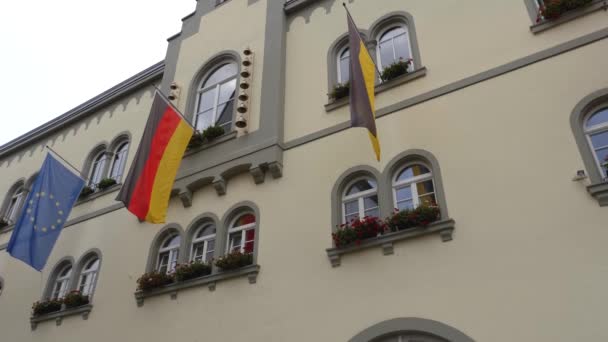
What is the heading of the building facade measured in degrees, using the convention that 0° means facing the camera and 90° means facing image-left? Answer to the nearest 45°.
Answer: approximately 45°
